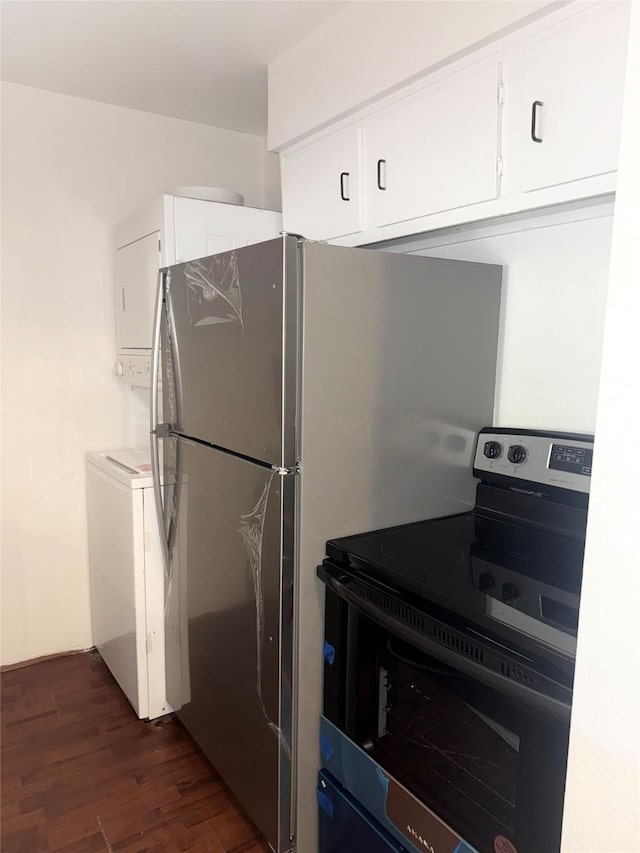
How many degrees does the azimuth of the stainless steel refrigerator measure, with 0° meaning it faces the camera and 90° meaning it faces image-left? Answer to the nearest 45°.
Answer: approximately 45°
